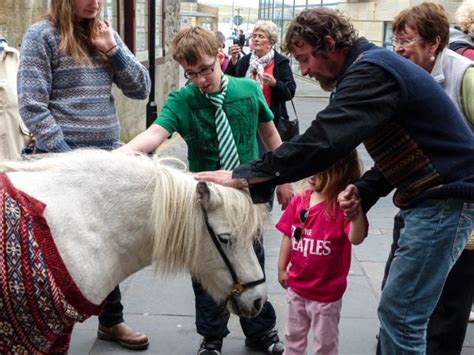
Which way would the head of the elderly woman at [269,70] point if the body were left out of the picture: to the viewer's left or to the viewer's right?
to the viewer's left

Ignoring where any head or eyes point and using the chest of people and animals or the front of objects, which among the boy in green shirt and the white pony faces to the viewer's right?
the white pony

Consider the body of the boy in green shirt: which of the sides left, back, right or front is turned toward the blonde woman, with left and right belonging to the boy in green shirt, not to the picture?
right

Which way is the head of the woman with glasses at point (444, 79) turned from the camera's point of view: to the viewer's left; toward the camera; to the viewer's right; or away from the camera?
to the viewer's left

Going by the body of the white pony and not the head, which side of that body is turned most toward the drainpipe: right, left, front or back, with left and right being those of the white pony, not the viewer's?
left

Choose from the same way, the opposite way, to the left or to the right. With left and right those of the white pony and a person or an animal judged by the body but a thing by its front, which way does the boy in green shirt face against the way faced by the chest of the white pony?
to the right

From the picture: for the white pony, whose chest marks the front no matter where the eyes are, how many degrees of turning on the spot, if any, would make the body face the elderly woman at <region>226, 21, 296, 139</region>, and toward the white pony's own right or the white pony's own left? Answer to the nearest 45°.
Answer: approximately 90° to the white pony's own left

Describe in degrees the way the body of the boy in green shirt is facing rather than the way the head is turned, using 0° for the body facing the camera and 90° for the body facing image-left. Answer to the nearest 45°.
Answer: approximately 0°

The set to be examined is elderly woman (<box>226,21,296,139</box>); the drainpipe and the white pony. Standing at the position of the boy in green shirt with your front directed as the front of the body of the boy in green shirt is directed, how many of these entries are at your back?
2

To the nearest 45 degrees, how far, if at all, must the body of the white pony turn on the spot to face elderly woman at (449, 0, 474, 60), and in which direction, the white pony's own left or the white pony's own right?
approximately 45° to the white pony's own left

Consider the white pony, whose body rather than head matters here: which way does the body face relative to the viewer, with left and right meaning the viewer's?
facing to the right of the viewer

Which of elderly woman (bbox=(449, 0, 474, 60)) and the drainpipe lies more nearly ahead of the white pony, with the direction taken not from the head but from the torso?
the elderly woman

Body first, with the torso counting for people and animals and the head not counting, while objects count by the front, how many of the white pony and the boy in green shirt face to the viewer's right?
1
